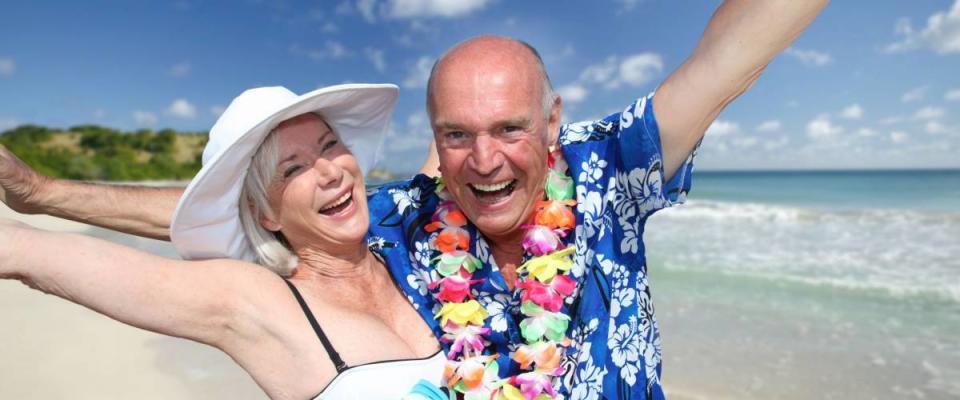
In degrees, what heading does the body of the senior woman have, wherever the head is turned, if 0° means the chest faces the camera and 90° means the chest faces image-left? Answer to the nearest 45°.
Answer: approximately 315°

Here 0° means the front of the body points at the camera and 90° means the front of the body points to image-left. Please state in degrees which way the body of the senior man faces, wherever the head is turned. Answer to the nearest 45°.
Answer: approximately 0°

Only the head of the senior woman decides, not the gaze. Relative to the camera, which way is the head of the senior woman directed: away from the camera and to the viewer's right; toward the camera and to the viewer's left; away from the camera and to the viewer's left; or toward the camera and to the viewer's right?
toward the camera and to the viewer's right
